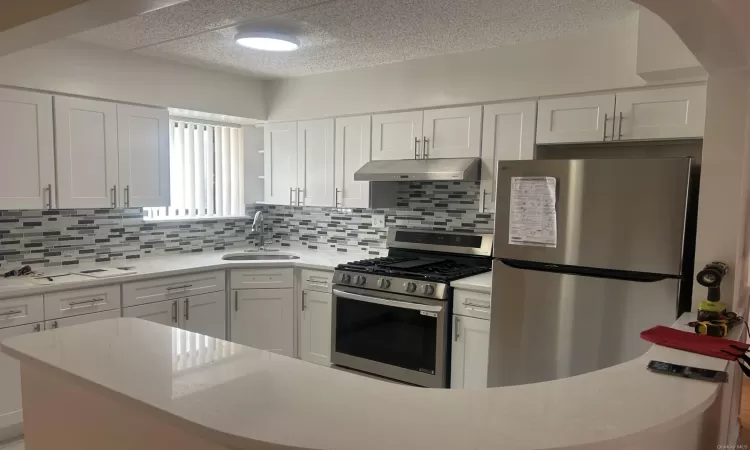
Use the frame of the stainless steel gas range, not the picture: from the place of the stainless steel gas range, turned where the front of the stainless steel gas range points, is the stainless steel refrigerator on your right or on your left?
on your left

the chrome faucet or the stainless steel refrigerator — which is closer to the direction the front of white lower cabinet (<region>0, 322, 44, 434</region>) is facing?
the stainless steel refrigerator

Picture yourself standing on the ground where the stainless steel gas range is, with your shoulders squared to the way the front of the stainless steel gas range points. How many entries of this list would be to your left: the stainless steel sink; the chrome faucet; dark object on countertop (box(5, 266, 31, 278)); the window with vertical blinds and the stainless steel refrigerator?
1

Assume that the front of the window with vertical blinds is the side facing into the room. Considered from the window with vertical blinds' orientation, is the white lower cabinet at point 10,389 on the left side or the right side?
on its right

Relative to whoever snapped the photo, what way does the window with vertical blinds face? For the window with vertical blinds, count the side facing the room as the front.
facing the viewer and to the right of the viewer

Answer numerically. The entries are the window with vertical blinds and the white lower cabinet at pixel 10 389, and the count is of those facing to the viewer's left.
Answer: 0

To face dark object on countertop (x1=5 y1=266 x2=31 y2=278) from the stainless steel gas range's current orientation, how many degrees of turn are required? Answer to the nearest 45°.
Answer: approximately 45° to its right

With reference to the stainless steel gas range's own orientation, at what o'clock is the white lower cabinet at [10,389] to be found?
The white lower cabinet is roughly at 1 o'clock from the stainless steel gas range.

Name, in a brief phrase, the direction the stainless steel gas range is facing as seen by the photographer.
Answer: facing the viewer and to the left of the viewer

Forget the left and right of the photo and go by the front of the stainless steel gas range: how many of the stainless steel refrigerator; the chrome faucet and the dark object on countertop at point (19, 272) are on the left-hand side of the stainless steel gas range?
1
